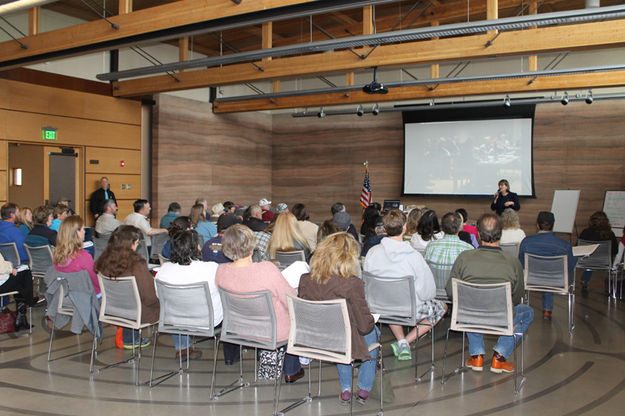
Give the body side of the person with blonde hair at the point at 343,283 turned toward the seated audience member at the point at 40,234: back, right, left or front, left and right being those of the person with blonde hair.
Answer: left

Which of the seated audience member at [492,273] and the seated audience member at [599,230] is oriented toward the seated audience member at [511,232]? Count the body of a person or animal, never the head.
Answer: the seated audience member at [492,273]

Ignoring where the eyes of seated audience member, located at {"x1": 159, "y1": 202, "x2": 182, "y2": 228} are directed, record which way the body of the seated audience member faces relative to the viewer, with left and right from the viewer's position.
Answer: facing away from the viewer and to the right of the viewer

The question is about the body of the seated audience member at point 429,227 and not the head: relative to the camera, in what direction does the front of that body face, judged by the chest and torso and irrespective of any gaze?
away from the camera

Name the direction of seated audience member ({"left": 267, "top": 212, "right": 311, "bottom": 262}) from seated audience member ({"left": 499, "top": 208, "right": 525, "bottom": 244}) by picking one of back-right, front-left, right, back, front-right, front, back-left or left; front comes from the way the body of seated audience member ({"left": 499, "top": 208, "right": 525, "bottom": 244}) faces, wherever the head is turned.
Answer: back-left

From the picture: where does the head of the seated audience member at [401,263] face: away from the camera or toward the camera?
away from the camera

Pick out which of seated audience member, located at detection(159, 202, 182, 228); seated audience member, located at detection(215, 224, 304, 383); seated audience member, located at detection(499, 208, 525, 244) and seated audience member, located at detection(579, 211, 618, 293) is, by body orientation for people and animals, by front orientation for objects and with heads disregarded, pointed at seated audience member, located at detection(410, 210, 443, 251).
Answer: seated audience member, located at detection(215, 224, 304, 383)

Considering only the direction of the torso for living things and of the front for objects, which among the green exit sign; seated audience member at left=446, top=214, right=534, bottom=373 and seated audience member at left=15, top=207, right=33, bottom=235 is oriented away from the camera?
seated audience member at left=446, top=214, right=534, bottom=373

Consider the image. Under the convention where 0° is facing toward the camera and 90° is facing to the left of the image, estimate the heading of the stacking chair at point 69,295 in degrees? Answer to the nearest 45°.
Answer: approximately 225°

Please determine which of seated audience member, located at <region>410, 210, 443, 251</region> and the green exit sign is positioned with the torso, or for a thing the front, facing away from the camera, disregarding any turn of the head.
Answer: the seated audience member
